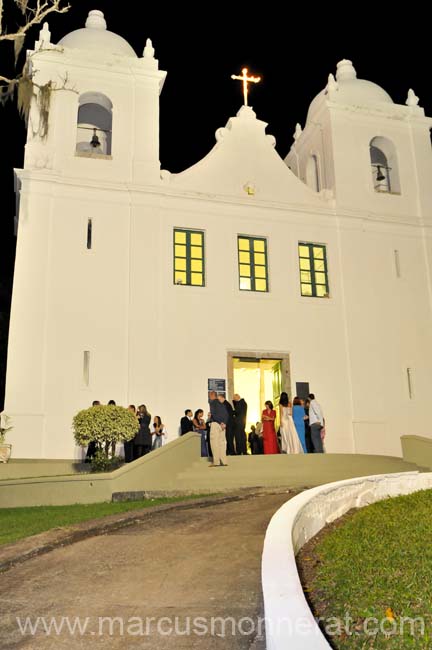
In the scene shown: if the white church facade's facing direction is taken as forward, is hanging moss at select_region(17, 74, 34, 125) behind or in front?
in front

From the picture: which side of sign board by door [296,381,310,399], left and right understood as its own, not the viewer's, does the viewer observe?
front

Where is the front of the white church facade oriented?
toward the camera

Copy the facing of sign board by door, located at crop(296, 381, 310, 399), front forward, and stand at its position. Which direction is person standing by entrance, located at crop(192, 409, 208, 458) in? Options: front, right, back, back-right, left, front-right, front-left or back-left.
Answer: front-right

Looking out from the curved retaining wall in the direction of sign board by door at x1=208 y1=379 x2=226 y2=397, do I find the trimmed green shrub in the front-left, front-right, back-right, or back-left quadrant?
front-left
